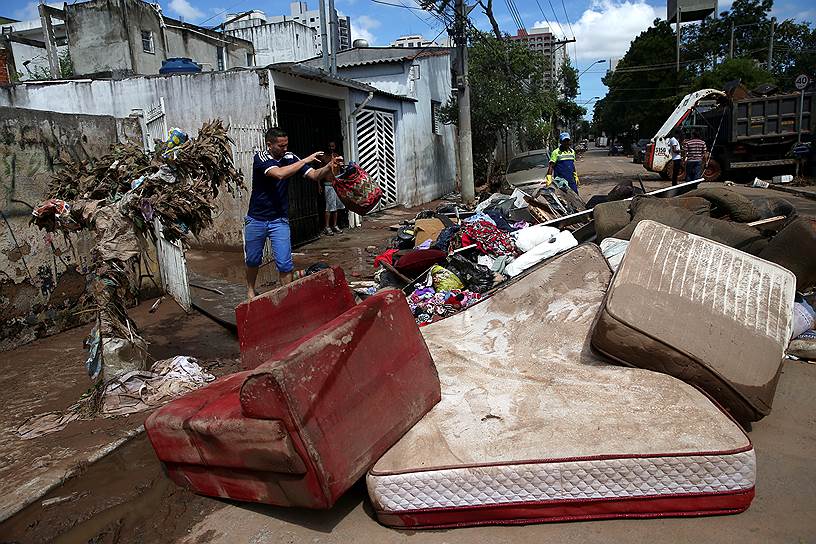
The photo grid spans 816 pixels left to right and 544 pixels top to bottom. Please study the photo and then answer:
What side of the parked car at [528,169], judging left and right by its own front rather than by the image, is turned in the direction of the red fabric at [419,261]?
front

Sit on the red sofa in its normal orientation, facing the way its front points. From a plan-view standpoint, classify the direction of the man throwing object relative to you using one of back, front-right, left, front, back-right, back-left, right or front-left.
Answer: back-right

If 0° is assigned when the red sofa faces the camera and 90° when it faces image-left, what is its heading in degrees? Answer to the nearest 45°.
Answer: approximately 45°

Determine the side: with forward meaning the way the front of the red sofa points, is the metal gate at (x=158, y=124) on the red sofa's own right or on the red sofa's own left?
on the red sofa's own right

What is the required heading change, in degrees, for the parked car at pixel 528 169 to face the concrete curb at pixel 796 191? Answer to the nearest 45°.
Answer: approximately 90° to its left

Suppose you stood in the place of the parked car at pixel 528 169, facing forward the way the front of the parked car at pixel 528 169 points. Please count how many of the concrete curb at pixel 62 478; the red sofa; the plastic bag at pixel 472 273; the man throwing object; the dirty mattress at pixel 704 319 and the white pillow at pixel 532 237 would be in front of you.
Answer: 6
